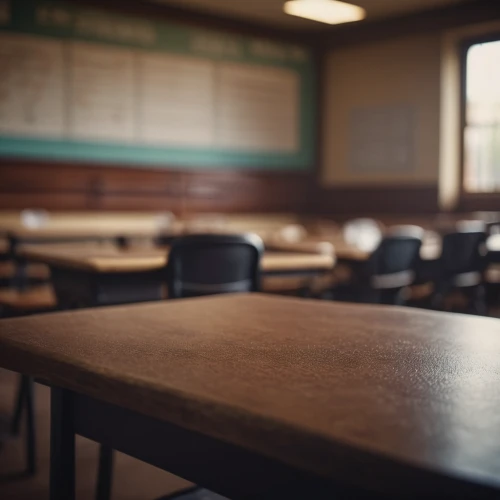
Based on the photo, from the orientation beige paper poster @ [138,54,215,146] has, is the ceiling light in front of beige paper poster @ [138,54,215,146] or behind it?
in front

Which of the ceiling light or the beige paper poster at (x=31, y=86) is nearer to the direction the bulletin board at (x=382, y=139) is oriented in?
the ceiling light

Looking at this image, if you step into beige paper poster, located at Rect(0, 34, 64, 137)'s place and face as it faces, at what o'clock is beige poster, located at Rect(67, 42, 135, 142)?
beige poster, located at Rect(67, 42, 135, 142) is roughly at 10 o'clock from beige paper poster, located at Rect(0, 34, 64, 137).

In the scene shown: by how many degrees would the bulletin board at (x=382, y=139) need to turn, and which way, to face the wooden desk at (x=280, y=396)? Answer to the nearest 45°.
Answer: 0° — it already faces it

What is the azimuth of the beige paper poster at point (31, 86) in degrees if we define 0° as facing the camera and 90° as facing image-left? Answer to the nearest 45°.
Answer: approximately 315°

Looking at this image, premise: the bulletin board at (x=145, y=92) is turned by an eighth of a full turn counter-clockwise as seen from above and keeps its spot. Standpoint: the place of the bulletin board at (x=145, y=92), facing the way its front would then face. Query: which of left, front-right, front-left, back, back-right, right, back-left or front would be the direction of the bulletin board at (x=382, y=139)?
front

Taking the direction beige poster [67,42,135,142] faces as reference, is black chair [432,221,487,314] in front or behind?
in front

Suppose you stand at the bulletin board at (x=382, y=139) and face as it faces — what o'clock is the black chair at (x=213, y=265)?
The black chair is roughly at 12 o'clock from the bulletin board.

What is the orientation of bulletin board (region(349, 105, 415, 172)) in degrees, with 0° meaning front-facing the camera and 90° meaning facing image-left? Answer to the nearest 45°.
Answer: approximately 0°
